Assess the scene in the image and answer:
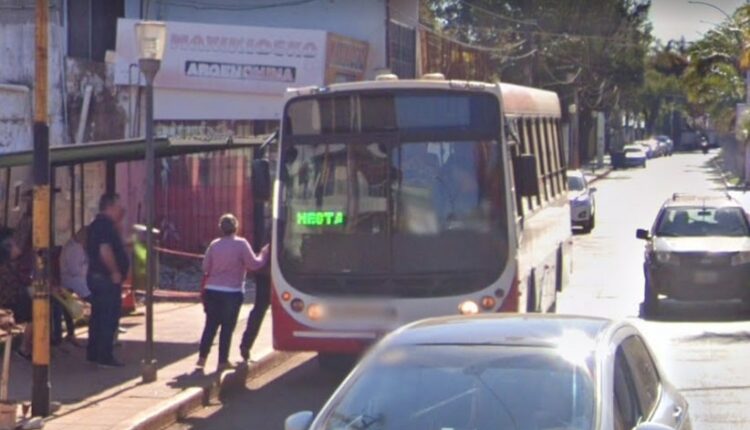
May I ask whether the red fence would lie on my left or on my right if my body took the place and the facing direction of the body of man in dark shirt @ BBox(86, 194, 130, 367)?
on my left

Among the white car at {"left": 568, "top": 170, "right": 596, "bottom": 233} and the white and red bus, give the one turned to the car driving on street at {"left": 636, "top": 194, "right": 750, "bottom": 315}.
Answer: the white car

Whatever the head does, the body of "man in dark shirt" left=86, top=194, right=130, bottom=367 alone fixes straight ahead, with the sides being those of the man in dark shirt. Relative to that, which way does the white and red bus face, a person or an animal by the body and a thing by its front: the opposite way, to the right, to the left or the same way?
to the right

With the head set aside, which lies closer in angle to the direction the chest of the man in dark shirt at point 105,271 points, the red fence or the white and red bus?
the white and red bus

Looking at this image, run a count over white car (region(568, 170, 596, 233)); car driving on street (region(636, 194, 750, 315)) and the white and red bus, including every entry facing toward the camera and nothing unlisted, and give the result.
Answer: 3

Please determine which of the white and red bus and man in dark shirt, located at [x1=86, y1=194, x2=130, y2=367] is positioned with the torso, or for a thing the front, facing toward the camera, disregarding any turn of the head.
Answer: the white and red bus

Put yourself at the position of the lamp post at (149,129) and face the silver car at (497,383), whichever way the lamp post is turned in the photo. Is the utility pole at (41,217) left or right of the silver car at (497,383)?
right

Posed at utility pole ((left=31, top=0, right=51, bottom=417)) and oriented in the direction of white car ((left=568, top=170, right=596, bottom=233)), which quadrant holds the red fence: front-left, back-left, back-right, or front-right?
front-left

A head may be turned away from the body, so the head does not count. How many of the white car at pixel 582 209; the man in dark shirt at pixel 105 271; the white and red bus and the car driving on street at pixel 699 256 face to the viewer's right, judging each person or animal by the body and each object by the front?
1

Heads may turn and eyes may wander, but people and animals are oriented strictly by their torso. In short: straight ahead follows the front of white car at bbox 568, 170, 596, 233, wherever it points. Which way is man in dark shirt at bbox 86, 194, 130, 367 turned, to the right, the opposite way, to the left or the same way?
to the left

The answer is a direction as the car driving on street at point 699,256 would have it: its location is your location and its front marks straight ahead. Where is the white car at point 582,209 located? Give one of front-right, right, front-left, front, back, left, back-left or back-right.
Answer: back

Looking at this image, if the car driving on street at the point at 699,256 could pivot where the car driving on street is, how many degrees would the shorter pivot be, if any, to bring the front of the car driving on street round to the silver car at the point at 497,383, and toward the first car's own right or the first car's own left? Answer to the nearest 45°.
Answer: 0° — it already faces it

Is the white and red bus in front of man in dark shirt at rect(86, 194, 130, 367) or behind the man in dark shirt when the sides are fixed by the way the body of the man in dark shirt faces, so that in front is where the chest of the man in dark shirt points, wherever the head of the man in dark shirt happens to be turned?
in front

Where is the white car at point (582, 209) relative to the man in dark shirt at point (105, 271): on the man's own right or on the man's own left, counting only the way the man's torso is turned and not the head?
on the man's own left

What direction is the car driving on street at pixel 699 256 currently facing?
toward the camera

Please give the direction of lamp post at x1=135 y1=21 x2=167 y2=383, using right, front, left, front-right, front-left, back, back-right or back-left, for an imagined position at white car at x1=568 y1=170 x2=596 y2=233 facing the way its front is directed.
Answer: front

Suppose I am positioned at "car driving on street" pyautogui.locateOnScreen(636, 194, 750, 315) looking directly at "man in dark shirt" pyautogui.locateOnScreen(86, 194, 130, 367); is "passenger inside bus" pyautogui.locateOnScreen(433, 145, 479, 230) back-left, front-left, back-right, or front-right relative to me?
front-left

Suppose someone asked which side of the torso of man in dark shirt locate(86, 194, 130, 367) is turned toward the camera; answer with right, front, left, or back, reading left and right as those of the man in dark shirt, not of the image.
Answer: right

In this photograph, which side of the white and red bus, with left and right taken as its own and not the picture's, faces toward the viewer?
front
